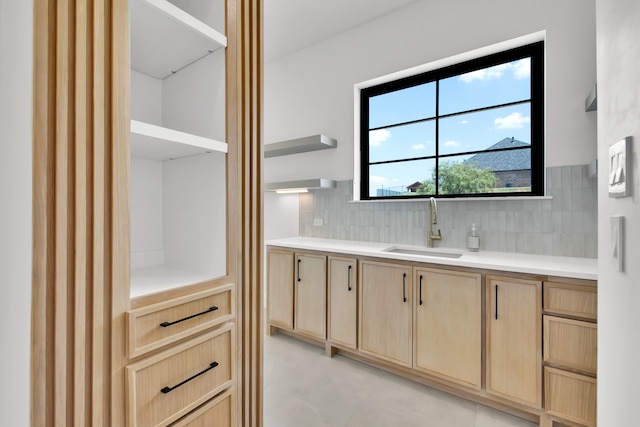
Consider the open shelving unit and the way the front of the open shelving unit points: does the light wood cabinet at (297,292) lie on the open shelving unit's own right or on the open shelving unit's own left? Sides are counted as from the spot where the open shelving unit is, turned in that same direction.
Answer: on the open shelving unit's own left

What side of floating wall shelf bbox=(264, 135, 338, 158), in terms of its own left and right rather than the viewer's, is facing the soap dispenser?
left

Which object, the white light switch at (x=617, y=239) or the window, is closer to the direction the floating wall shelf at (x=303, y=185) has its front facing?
the white light switch

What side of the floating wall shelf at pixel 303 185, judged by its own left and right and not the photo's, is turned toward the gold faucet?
left

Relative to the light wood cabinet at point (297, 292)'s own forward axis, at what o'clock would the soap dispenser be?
The soap dispenser is roughly at 8 o'clock from the light wood cabinet.

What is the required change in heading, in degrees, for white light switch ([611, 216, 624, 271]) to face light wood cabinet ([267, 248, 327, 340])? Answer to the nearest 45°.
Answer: approximately 45° to its right

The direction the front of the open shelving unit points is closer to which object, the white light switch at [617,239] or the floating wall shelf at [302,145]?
the white light switch
